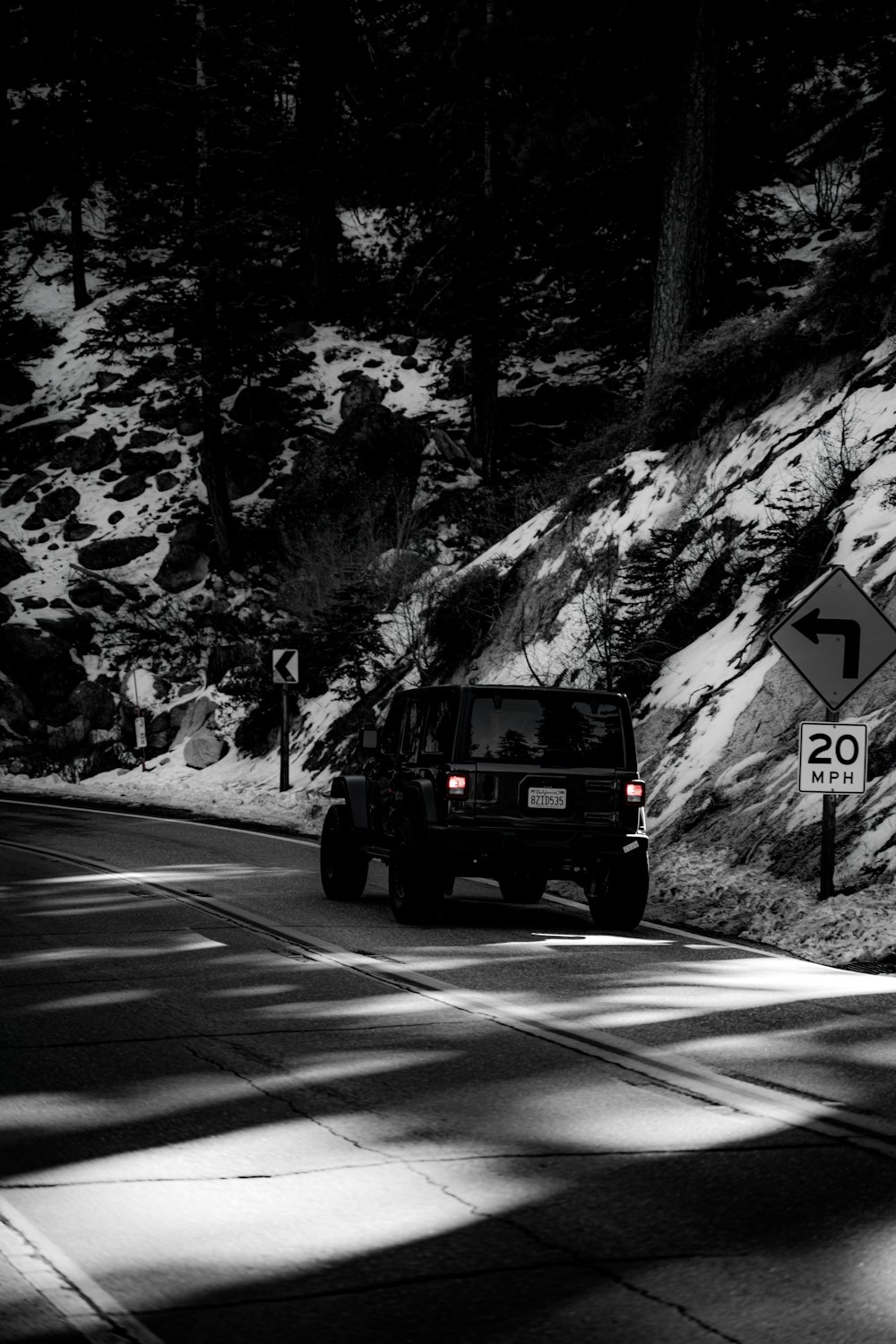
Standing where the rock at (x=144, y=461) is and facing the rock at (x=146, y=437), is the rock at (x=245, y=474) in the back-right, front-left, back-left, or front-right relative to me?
back-right

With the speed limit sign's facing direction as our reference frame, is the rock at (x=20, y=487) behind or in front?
behind

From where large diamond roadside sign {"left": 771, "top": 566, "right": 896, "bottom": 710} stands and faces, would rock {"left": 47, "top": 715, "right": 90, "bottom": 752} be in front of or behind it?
behind

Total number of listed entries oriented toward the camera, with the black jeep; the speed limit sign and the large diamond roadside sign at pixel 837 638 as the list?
2

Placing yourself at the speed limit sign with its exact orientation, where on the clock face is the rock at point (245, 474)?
The rock is roughly at 5 o'clock from the speed limit sign.

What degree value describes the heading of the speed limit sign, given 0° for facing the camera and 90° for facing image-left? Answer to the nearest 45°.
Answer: approximately 0°

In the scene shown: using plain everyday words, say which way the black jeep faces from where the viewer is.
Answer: facing away from the viewer and to the left of the viewer
